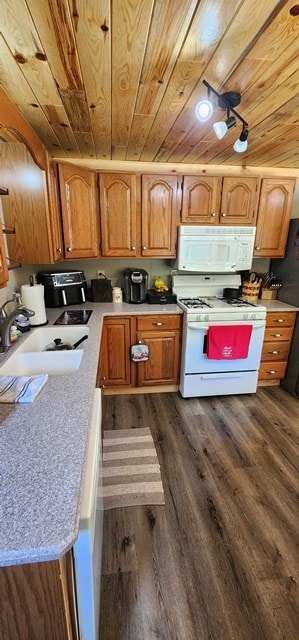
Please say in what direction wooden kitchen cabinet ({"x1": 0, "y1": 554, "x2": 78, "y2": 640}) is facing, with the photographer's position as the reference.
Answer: facing to the right of the viewer

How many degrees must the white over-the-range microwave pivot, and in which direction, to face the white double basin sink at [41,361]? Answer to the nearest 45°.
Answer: approximately 45° to its right

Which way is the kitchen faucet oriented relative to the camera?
to the viewer's right

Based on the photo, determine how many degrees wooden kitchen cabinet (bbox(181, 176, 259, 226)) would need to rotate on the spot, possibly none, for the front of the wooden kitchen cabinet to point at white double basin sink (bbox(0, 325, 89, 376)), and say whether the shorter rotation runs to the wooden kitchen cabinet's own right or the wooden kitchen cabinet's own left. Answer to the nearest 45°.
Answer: approximately 45° to the wooden kitchen cabinet's own right

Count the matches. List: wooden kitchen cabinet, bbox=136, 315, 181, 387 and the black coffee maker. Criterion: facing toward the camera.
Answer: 2

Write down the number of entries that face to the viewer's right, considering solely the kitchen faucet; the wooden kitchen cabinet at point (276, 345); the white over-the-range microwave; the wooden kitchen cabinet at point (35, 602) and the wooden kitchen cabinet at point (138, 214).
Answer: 2

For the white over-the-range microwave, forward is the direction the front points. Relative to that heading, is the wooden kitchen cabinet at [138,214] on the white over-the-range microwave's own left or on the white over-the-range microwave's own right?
on the white over-the-range microwave's own right

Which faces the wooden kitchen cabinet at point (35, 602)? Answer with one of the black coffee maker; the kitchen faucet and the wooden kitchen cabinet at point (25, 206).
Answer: the black coffee maker

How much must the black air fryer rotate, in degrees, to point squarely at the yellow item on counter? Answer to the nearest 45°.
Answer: approximately 45° to its left

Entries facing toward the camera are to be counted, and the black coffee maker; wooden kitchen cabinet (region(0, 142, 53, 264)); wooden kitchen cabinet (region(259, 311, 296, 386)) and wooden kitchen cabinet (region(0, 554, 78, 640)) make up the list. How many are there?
2
